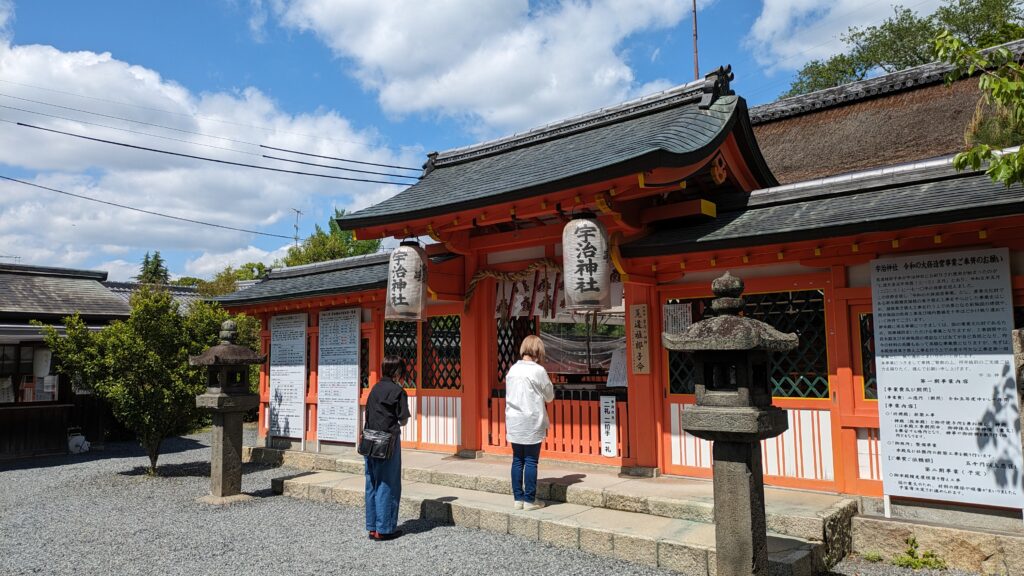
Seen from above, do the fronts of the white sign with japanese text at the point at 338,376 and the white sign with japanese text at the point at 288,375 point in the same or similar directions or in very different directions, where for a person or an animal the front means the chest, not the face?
same or similar directions

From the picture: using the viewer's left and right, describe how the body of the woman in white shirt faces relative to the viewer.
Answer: facing away from the viewer and to the right of the viewer

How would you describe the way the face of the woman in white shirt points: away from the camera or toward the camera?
away from the camera

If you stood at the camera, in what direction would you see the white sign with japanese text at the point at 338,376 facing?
facing the viewer and to the left of the viewer

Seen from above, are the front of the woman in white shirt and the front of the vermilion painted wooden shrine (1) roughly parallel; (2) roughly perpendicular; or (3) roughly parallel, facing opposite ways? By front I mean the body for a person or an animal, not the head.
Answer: roughly parallel, facing opposite ways

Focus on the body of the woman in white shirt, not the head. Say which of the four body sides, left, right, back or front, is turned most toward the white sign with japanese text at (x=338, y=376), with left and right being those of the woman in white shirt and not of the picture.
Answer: left

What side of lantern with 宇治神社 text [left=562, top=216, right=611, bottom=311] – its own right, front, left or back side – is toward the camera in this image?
front

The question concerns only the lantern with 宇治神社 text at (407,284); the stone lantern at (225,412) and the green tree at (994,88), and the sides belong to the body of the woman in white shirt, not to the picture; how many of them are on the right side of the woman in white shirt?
1

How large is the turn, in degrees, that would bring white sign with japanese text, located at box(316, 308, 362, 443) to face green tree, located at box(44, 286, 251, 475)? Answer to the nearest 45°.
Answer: approximately 45° to its right

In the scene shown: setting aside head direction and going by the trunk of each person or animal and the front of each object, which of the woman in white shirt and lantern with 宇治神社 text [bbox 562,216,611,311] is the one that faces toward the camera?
the lantern with 宇治神社 text

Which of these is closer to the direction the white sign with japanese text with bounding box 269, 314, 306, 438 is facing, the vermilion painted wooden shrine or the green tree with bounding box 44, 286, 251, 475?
the green tree

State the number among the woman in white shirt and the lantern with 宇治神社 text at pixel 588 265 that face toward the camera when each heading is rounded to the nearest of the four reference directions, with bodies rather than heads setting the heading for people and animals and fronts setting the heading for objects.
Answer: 1

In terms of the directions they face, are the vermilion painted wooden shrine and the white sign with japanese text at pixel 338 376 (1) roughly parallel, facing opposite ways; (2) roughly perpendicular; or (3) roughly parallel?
roughly parallel
